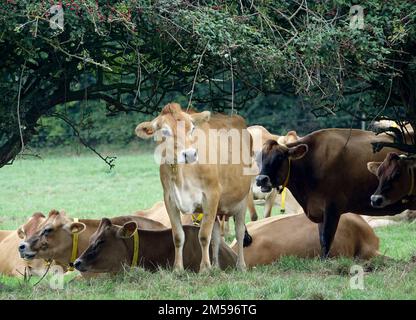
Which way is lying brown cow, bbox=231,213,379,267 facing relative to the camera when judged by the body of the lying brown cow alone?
to the viewer's left

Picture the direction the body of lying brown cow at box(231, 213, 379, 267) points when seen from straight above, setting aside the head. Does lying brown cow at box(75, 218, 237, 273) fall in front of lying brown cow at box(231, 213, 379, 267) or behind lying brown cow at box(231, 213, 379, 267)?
in front

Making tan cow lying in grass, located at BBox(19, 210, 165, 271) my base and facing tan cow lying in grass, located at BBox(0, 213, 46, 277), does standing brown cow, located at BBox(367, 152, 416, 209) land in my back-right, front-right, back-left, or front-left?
back-right

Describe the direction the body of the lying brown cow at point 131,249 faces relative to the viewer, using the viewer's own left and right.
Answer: facing to the left of the viewer

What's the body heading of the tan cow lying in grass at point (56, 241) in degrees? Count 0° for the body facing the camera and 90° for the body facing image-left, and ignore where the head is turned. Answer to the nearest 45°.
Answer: approximately 90°
